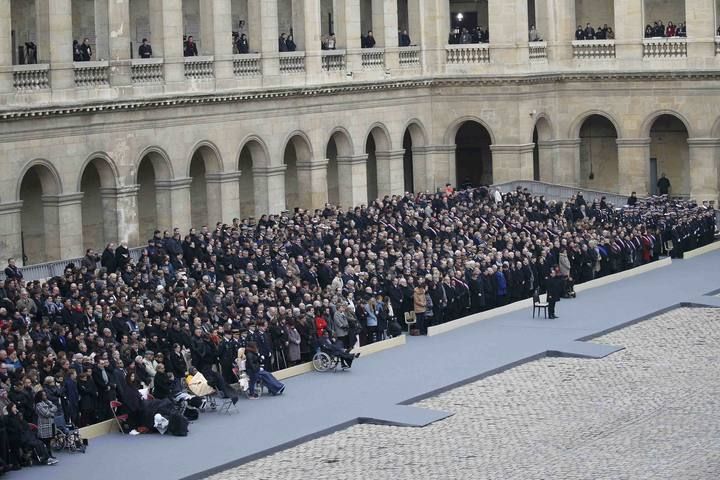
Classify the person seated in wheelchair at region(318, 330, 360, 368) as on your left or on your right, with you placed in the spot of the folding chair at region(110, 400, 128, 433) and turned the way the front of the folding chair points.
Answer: on your left

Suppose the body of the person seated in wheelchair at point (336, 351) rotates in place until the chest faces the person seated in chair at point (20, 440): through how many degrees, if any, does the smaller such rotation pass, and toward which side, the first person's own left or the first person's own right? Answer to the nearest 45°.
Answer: approximately 90° to the first person's own right

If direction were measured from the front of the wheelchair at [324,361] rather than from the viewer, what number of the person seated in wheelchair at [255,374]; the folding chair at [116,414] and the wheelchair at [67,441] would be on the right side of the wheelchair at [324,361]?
3

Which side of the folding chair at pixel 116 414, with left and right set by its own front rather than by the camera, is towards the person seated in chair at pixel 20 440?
right

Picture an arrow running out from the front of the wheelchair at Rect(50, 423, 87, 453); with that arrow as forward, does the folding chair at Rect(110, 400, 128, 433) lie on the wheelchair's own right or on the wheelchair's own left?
on the wheelchair's own left

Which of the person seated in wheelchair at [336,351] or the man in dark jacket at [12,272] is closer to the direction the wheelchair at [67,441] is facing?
the person seated in wheelchair

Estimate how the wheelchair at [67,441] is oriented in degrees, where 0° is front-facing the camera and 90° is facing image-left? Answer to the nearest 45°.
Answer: approximately 315°

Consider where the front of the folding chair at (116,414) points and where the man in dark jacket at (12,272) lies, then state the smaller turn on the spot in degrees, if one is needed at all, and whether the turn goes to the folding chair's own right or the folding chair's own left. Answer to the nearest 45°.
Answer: approximately 135° to the folding chair's own left
